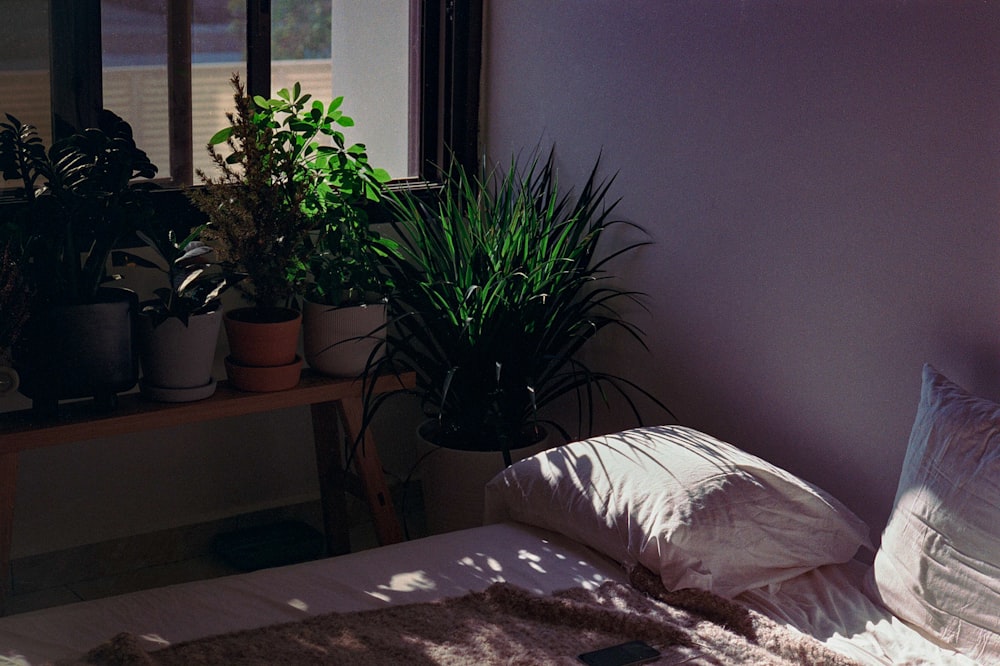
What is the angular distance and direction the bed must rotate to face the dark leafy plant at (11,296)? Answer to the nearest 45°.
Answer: approximately 45° to its right

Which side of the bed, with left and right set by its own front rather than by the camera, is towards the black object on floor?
right

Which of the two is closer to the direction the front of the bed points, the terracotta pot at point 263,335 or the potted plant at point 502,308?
the terracotta pot

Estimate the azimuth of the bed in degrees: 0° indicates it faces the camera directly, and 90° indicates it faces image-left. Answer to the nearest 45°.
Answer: approximately 45°

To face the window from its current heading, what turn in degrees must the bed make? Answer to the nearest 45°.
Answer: approximately 90° to its right

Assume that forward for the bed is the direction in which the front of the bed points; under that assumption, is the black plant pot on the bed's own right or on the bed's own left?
on the bed's own right

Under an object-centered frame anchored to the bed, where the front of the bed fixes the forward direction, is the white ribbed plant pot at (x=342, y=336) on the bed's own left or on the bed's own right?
on the bed's own right

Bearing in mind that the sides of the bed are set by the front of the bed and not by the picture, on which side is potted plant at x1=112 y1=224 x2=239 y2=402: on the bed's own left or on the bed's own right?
on the bed's own right

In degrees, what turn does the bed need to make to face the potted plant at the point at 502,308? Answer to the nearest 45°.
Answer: approximately 135° to its right

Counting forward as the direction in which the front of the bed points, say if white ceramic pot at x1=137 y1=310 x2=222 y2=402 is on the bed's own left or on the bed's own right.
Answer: on the bed's own right
